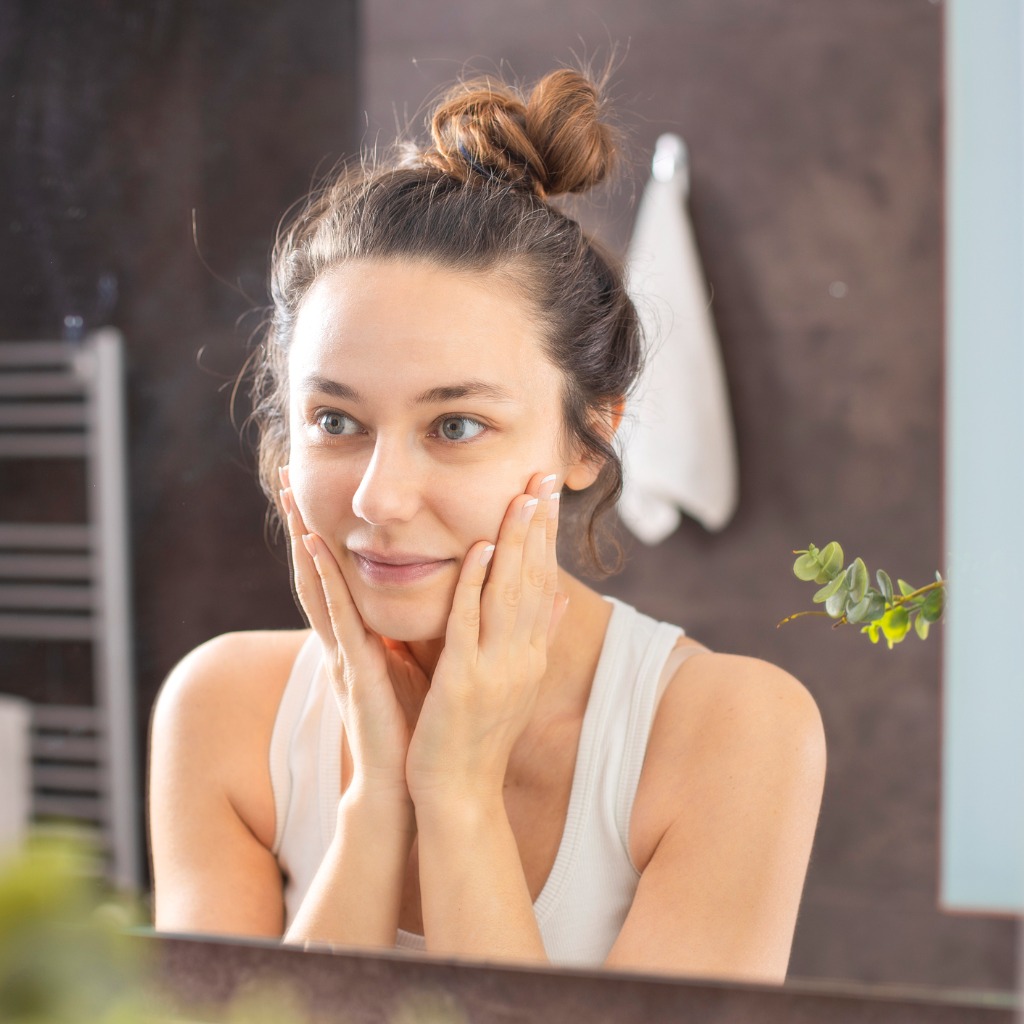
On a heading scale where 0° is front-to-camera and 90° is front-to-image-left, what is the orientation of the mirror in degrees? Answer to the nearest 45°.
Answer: approximately 0°
